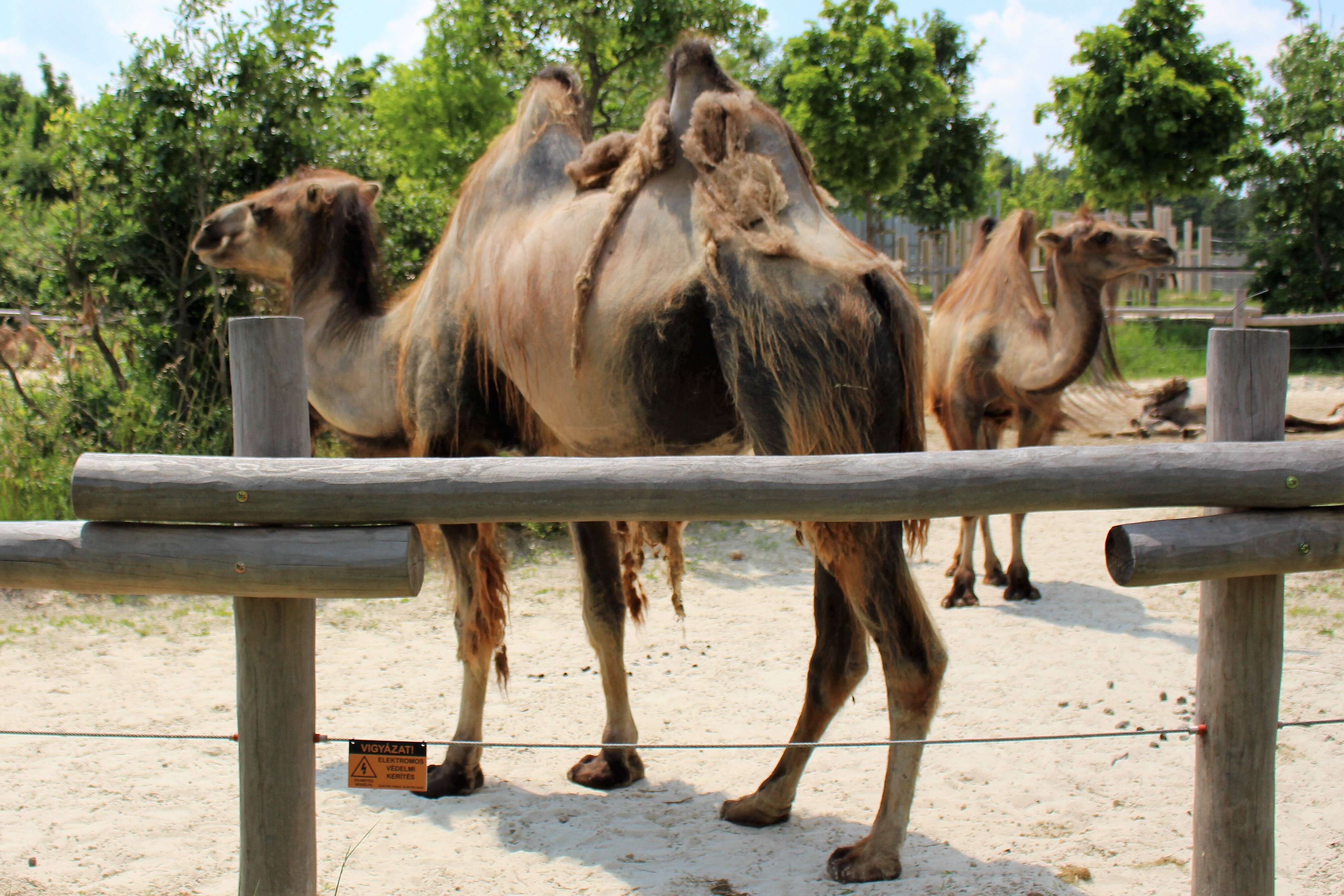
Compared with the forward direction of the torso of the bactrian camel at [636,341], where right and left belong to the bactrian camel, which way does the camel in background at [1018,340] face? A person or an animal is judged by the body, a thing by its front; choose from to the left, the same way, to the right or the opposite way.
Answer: the opposite way

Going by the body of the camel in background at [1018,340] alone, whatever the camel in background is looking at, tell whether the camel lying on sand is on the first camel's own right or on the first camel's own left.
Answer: on the first camel's own left

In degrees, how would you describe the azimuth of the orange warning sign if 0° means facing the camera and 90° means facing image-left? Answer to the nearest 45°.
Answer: approximately 0°

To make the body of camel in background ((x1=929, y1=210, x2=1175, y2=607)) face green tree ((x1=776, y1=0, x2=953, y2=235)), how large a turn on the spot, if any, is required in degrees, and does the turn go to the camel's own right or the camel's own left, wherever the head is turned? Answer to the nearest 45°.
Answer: approximately 135° to the camel's own left

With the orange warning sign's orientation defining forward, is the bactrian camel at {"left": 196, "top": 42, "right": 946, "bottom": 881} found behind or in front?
behind

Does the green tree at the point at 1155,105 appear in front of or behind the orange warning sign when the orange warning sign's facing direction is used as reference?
behind

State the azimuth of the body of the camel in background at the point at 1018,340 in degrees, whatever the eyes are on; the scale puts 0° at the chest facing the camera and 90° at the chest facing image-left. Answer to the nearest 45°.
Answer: approximately 315°

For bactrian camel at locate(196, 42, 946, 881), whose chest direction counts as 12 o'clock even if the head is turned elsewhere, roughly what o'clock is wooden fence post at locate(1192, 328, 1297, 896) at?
The wooden fence post is roughly at 6 o'clock from the bactrian camel.

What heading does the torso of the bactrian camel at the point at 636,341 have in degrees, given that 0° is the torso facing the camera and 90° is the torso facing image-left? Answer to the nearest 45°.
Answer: approximately 135°
